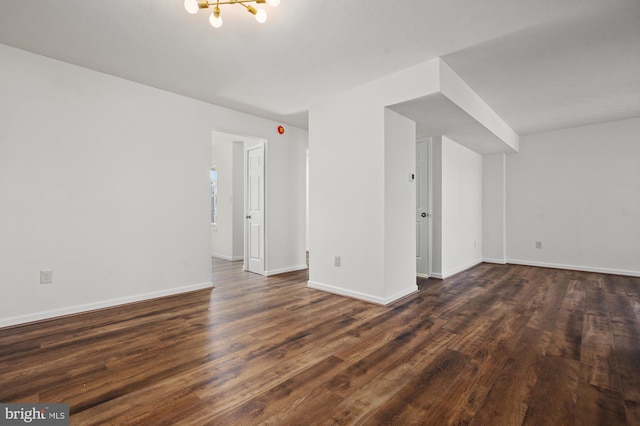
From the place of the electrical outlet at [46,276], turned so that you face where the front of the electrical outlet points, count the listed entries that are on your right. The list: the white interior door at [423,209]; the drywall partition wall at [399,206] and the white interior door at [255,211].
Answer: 0

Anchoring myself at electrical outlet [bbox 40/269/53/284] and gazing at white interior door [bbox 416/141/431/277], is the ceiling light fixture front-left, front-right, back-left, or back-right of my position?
front-right

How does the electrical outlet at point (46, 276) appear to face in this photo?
toward the camera

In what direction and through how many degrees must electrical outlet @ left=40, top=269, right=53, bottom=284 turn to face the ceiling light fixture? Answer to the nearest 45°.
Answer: approximately 45° to its left

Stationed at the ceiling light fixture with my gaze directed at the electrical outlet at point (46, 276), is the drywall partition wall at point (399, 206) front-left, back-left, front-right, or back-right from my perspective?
back-right

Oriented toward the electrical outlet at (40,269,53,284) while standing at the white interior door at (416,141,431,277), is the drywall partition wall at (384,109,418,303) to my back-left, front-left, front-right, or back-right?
front-left

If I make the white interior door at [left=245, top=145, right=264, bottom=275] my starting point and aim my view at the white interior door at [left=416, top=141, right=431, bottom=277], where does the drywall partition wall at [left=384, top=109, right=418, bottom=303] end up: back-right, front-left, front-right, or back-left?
front-right

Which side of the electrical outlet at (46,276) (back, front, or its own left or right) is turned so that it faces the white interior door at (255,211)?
left

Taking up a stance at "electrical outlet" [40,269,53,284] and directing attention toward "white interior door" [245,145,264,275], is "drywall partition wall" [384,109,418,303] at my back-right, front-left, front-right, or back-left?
front-right

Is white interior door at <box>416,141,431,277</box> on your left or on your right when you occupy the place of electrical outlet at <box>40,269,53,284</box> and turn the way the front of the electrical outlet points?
on your left

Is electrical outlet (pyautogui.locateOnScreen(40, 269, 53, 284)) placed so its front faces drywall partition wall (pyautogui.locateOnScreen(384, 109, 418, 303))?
no

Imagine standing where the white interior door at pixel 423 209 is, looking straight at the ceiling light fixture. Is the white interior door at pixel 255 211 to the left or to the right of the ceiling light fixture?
right
